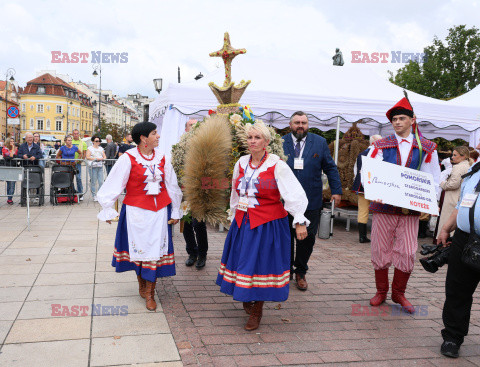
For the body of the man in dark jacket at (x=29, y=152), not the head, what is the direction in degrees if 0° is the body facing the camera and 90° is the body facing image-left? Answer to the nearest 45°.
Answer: approximately 0°

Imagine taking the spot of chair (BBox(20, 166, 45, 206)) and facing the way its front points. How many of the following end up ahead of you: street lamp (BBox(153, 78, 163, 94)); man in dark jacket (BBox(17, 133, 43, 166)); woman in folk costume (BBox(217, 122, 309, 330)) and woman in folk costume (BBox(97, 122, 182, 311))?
2

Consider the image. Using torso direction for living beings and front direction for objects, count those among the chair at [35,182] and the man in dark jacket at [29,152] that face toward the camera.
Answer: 2

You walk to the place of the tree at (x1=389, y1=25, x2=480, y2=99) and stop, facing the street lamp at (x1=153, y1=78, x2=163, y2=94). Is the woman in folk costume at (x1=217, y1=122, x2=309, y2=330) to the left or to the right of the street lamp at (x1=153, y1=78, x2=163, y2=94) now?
left

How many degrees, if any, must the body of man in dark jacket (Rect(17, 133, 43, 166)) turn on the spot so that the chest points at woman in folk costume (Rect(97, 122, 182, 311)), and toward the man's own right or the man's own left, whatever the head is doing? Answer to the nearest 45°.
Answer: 0° — they already face them

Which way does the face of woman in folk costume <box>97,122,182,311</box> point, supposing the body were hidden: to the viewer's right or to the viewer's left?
to the viewer's right

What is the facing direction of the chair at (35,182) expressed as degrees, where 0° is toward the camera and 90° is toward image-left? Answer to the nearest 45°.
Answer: approximately 0°
